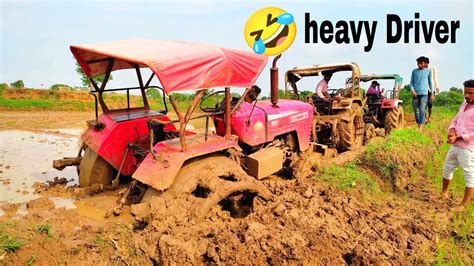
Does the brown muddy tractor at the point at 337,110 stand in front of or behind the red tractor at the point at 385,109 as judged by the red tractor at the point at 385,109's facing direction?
behind

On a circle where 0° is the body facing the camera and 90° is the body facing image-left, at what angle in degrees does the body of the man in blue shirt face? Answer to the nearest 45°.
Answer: approximately 0°

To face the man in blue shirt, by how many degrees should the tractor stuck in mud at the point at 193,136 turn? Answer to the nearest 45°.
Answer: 0° — it already faces them

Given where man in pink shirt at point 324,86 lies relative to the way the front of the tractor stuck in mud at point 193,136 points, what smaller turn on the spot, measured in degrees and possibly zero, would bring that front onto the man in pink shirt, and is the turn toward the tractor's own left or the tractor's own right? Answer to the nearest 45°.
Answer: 0° — it already faces them

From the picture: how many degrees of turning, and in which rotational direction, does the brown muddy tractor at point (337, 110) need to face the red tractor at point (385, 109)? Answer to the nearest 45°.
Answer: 0° — it already faces it

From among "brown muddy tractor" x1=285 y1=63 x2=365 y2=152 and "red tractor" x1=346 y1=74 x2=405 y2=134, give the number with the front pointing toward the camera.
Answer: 0

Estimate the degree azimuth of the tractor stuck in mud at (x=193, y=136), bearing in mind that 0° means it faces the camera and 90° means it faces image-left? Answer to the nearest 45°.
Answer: approximately 225°

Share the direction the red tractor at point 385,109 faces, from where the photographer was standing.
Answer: facing away from the viewer and to the right of the viewer

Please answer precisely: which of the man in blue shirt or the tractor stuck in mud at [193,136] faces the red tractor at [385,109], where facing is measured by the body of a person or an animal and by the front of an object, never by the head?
the tractor stuck in mud

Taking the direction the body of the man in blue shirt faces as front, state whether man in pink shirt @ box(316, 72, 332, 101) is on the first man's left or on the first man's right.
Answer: on the first man's right

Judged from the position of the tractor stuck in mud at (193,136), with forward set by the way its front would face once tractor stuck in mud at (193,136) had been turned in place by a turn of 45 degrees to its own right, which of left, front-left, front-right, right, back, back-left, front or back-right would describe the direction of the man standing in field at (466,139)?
front

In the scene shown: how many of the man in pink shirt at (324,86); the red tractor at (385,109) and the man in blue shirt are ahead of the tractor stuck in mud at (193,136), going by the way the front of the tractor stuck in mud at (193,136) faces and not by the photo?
3

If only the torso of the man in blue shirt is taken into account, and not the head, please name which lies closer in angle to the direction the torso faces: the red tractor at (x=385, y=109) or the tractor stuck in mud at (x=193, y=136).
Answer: the tractor stuck in mud
